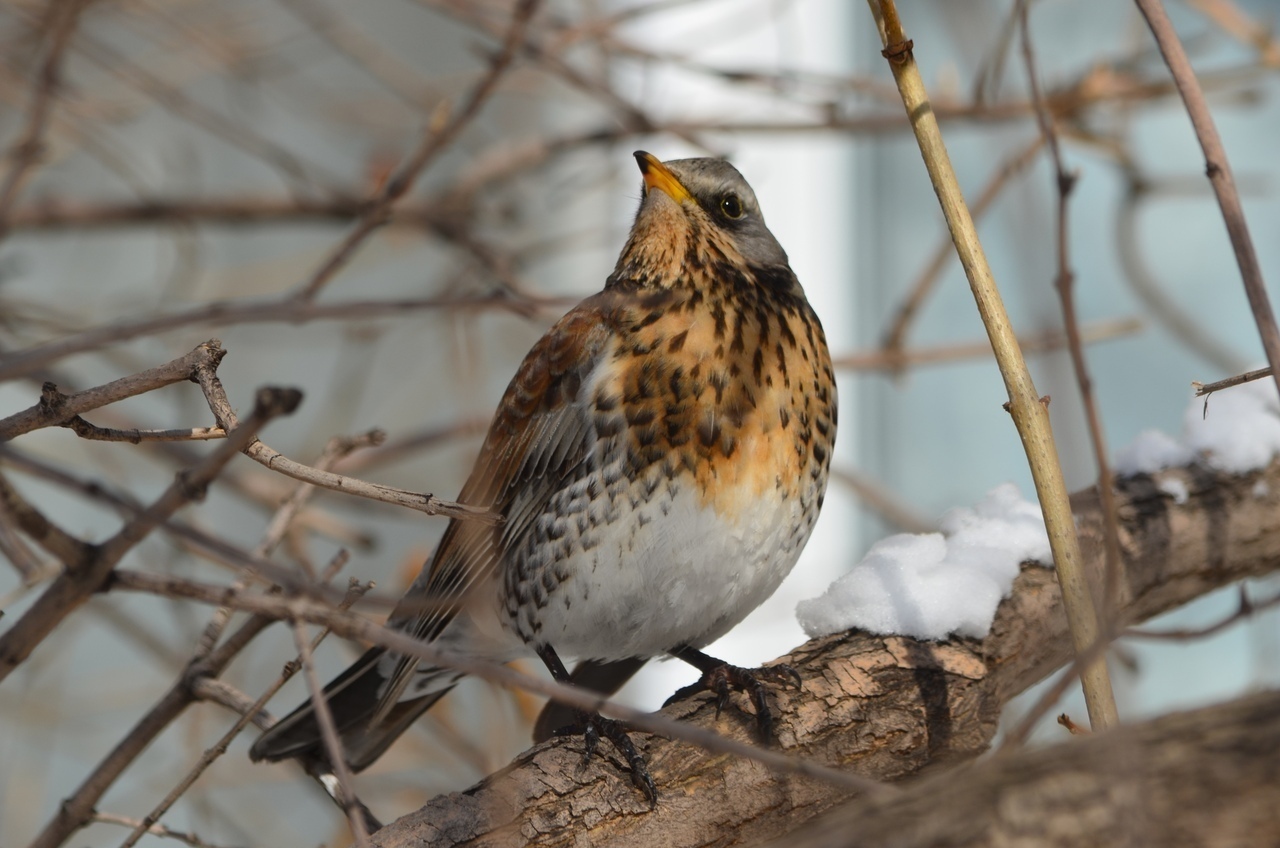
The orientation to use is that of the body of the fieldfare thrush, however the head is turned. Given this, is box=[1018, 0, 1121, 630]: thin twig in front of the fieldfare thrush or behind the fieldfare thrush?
in front

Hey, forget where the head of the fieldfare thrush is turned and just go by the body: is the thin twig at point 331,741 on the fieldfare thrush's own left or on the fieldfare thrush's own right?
on the fieldfare thrush's own right

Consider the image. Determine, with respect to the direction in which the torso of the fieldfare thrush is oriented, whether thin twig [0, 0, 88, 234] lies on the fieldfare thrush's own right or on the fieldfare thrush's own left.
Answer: on the fieldfare thrush's own right

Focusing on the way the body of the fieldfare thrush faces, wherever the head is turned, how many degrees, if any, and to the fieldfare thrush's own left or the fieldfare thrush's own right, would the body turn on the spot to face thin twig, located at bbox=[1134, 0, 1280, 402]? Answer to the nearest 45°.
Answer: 0° — it already faces it

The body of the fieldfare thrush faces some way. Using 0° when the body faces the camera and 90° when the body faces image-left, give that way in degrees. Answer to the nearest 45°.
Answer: approximately 315°

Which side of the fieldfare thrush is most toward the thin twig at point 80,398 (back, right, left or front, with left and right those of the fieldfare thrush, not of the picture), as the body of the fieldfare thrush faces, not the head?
right

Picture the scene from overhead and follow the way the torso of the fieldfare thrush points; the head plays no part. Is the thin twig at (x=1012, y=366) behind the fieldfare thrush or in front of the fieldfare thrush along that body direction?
in front
